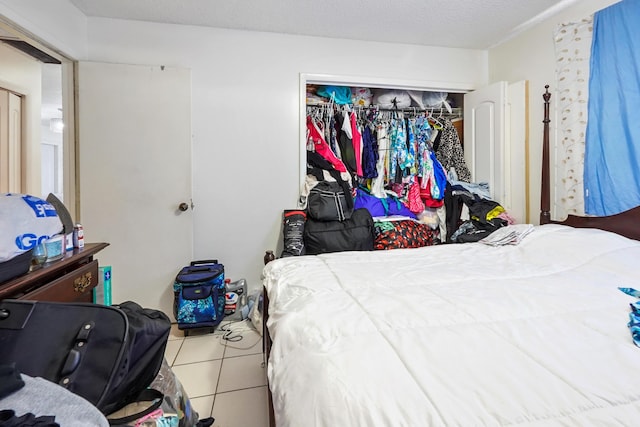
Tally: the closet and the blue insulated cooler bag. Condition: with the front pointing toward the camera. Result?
2

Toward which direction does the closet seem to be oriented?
toward the camera

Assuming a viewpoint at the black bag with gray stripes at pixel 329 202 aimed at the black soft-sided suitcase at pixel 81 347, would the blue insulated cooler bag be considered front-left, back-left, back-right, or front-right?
front-right

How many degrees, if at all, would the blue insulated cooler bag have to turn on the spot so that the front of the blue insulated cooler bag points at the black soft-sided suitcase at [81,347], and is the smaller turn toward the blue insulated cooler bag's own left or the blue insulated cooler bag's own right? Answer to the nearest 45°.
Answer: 0° — it already faces it

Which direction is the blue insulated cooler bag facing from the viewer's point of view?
toward the camera

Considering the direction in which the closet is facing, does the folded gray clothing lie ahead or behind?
ahead

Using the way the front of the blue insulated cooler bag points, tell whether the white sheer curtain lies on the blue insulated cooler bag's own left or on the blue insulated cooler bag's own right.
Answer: on the blue insulated cooler bag's own left
